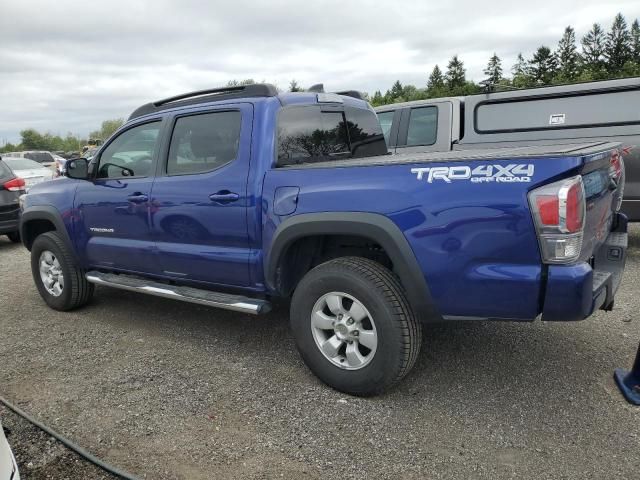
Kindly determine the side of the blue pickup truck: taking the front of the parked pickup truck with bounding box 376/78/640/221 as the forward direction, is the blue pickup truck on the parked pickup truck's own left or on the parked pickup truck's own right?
on the parked pickup truck's own left

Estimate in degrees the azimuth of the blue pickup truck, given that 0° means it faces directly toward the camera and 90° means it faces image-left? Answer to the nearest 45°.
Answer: approximately 135°

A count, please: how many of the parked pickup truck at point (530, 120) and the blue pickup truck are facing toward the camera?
0

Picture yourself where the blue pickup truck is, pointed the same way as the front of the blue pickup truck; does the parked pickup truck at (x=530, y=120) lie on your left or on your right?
on your right

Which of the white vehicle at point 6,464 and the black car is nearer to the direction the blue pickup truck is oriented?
the black car

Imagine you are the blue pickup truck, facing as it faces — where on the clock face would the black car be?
The black car is roughly at 12 o'clock from the blue pickup truck.

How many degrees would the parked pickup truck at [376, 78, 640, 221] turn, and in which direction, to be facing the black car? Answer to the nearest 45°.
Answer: approximately 45° to its left

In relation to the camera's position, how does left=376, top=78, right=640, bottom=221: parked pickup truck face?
facing away from the viewer and to the left of the viewer

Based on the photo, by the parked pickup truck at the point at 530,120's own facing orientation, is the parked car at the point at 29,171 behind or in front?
in front
